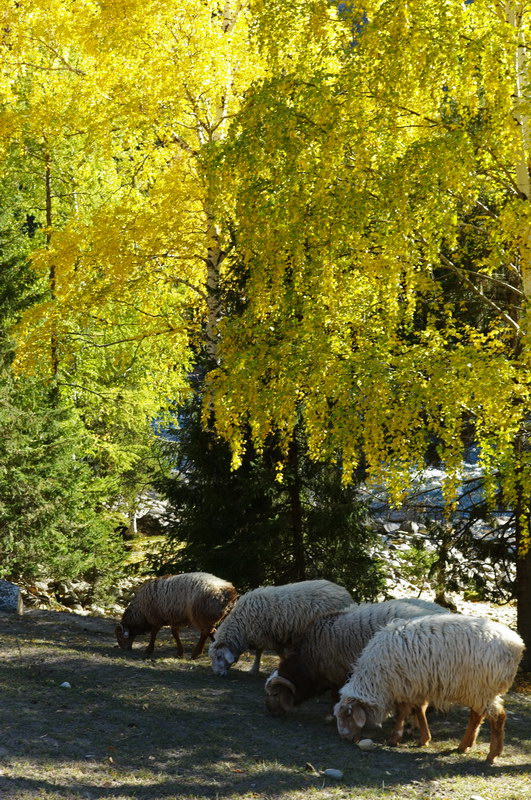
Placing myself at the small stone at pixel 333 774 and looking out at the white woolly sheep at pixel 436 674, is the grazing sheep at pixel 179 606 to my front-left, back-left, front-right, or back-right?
front-left

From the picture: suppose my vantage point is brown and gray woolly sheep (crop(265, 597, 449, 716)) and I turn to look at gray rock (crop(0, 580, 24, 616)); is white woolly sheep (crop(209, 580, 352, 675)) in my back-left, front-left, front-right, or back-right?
front-right

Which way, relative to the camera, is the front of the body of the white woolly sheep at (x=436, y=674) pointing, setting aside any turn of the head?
to the viewer's left

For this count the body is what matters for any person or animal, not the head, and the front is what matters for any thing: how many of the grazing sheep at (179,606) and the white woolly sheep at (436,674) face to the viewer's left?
2

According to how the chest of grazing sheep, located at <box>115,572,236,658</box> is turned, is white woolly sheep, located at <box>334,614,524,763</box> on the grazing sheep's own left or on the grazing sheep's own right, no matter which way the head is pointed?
on the grazing sheep's own left

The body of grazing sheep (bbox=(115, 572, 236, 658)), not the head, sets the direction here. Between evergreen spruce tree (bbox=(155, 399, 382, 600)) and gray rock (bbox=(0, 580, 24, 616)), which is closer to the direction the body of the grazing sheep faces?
the gray rock

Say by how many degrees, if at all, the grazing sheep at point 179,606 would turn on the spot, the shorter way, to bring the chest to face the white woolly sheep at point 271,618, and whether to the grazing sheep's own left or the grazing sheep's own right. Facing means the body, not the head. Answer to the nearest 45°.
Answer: approximately 135° to the grazing sheep's own left

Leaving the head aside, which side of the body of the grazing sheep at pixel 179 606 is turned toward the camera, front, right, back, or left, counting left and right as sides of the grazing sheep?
left

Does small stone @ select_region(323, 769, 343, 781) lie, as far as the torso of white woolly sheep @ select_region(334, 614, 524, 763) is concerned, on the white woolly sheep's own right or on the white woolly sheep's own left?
on the white woolly sheep's own left

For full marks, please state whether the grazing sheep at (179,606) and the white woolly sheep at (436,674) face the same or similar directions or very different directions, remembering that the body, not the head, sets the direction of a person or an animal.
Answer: same or similar directions
